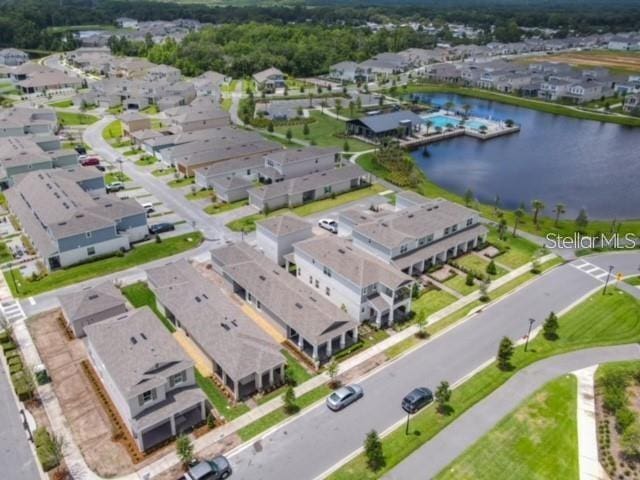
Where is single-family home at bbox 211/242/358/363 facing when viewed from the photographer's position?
facing the viewer and to the right of the viewer

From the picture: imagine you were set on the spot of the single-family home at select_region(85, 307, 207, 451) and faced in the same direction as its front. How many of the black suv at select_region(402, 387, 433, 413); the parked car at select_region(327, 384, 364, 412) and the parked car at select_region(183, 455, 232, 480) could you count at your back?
0

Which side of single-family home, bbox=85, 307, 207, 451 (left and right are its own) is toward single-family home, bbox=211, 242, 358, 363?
left

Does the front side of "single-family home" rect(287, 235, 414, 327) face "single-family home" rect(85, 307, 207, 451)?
no

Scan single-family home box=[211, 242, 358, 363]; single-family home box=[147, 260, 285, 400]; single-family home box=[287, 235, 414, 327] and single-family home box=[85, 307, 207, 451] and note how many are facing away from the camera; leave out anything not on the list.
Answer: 0

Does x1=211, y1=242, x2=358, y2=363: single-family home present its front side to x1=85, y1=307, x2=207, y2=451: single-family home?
no

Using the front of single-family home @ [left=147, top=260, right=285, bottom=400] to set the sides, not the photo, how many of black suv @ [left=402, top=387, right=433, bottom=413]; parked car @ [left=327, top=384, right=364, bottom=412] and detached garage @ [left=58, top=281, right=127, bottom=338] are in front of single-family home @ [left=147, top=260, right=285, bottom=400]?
2

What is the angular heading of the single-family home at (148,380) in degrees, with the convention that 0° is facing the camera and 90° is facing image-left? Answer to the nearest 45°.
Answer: approximately 315°

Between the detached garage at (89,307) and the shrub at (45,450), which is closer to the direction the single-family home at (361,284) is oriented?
the shrub

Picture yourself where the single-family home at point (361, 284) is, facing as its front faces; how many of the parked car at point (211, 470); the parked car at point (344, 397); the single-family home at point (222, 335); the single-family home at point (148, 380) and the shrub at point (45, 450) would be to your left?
0

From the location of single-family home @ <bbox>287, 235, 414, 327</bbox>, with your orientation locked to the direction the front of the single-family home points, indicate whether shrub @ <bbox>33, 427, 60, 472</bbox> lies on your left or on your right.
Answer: on your right

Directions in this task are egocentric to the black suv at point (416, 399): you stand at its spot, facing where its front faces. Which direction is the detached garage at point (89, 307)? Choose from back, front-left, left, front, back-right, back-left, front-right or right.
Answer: back-left

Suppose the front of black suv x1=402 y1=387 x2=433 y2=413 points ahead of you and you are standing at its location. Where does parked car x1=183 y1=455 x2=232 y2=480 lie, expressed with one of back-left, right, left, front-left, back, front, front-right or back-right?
back

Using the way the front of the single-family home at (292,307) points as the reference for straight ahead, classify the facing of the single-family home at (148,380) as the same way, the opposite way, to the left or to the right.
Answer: the same way

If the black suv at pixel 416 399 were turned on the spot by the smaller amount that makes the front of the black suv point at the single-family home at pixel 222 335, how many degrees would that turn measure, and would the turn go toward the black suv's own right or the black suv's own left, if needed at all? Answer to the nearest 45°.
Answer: approximately 135° to the black suv's own left

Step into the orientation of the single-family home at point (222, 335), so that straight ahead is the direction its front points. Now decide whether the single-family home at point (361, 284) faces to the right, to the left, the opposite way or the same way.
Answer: the same way

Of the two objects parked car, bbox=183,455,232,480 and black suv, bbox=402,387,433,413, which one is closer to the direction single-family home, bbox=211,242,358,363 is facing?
the black suv
